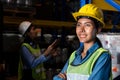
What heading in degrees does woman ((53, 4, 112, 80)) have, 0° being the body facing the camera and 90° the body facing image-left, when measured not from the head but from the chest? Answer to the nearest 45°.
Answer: approximately 45°

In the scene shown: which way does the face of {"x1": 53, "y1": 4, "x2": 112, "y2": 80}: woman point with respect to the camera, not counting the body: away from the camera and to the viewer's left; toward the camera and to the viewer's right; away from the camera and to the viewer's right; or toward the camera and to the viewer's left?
toward the camera and to the viewer's left
